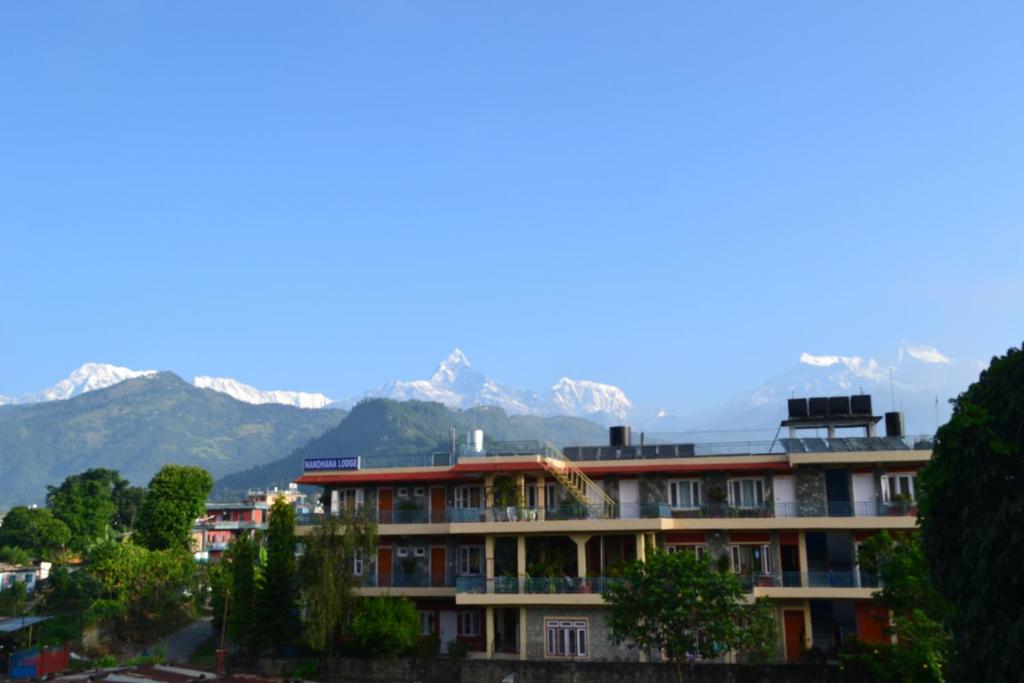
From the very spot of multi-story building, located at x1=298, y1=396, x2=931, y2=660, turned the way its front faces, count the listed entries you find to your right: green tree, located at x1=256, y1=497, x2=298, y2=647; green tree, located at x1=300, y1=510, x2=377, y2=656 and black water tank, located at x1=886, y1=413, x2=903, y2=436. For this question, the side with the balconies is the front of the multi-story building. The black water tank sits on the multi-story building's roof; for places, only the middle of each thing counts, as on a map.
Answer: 2

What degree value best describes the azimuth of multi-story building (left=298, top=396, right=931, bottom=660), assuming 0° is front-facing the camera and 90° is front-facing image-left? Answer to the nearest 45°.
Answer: approximately 0°

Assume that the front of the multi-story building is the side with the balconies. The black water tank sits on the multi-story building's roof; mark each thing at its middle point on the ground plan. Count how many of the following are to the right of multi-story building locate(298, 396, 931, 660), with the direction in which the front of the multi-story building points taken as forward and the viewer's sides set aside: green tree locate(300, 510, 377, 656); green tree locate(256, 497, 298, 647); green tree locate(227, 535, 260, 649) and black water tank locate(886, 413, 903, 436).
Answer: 3

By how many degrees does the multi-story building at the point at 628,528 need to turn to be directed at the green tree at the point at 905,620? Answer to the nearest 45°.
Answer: approximately 45° to its left

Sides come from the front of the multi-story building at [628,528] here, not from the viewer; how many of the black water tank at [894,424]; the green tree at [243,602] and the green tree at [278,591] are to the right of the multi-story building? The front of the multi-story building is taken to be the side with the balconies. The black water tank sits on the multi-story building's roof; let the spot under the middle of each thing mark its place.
2

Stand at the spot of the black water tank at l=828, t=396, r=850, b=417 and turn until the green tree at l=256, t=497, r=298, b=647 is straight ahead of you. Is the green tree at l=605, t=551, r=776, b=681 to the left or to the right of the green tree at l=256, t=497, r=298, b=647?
left

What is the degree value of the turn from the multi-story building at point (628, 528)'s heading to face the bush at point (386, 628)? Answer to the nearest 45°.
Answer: approximately 90° to its right

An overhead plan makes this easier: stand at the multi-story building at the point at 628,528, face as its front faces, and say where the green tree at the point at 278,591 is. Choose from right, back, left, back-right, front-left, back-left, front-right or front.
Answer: right

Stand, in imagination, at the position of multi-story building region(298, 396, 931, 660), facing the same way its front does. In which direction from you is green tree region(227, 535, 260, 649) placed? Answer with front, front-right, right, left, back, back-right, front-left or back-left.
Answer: right

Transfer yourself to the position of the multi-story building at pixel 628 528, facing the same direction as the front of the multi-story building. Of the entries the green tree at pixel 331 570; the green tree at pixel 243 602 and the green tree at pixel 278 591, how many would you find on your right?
3
